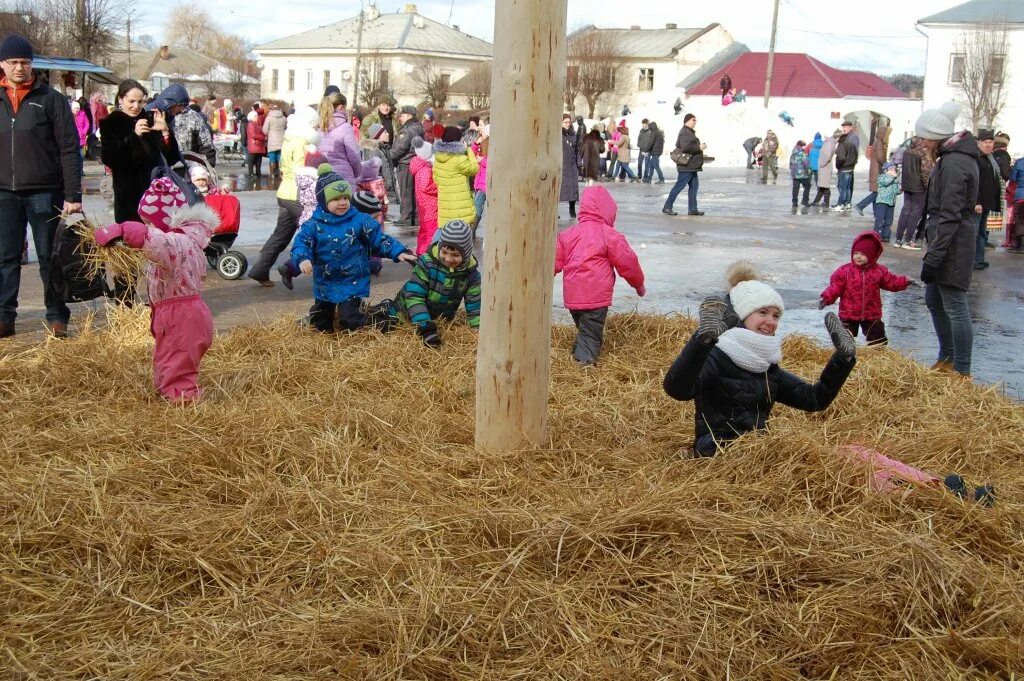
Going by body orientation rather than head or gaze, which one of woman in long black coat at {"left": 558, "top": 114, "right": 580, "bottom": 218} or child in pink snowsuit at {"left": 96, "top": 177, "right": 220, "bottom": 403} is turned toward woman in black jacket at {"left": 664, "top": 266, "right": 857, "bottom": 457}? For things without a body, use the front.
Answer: the woman in long black coat

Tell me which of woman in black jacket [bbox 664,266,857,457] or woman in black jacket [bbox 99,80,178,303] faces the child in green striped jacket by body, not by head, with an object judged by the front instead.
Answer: woman in black jacket [bbox 99,80,178,303]

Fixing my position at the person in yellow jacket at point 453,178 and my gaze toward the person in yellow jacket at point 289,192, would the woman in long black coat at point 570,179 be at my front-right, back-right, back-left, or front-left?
back-right

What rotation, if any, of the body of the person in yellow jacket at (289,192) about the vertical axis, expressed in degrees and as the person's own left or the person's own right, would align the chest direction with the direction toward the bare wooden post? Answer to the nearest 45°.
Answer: approximately 90° to the person's own right

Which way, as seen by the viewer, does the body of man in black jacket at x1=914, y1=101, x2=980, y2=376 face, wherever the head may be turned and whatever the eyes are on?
to the viewer's left

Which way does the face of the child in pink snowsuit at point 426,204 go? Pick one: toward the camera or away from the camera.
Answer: away from the camera

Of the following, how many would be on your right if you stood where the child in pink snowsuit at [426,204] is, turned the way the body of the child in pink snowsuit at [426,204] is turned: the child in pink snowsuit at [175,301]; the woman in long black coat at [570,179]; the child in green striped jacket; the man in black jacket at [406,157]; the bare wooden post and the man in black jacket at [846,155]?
3

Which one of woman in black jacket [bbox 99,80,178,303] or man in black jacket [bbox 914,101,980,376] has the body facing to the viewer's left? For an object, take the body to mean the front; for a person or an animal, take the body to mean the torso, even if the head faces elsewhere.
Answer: the man in black jacket

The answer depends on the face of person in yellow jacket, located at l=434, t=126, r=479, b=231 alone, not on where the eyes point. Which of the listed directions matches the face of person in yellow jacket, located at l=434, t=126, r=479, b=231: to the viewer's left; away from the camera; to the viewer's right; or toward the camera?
away from the camera
